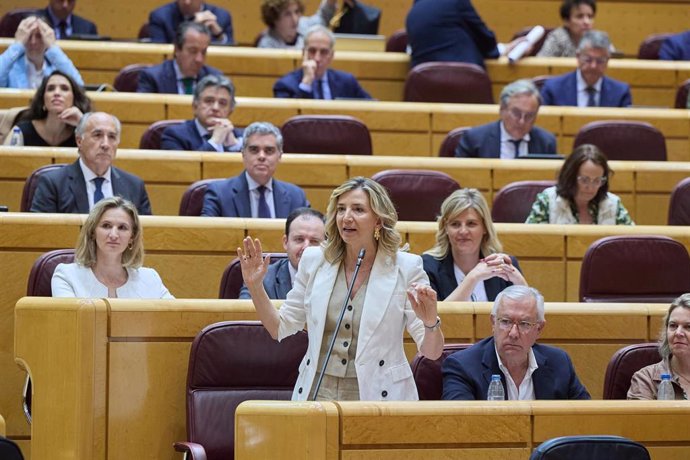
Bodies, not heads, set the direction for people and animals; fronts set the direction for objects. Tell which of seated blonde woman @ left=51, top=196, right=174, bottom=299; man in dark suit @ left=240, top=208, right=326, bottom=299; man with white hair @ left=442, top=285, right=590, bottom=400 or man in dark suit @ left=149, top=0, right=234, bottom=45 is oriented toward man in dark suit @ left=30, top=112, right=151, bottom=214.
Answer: man in dark suit @ left=149, top=0, right=234, bottom=45

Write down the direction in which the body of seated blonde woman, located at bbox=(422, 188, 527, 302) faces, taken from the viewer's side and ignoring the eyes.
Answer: toward the camera

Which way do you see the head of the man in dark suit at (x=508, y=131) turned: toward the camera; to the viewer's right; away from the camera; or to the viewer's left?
toward the camera

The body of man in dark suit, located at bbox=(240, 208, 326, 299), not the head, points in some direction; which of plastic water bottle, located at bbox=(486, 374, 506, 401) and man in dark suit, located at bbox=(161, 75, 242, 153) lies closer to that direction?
the plastic water bottle

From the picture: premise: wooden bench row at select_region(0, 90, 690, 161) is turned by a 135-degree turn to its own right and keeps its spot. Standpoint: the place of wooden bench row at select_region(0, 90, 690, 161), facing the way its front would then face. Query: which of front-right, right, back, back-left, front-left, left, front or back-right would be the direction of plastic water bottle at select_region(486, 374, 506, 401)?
back-left

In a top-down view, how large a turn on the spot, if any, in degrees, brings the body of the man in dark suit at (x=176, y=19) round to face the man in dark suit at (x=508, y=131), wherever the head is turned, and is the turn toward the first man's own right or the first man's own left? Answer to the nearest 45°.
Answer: approximately 45° to the first man's own left

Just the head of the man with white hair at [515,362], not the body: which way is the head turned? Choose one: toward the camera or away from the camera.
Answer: toward the camera

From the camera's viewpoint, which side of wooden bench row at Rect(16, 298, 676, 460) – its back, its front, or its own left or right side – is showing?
front

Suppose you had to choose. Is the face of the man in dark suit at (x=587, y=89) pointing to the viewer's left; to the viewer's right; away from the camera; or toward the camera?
toward the camera

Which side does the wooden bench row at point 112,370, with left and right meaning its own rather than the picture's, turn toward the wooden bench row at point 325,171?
back

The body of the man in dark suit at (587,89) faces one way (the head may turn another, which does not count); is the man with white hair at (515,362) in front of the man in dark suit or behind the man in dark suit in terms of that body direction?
in front

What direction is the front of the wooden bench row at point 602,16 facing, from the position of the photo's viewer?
facing the viewer

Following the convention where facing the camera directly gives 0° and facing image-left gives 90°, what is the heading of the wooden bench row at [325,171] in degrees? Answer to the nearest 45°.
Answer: approximately 0°

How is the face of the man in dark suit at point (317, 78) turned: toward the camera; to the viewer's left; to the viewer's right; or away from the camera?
toward the camera

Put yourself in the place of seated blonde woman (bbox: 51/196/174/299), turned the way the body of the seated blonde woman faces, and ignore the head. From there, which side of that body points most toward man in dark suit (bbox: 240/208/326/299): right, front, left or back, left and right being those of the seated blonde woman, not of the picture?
left

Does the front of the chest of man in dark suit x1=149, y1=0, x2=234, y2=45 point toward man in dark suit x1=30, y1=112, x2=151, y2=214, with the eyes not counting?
yes
